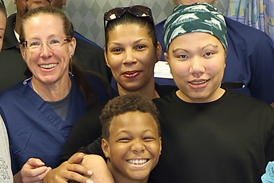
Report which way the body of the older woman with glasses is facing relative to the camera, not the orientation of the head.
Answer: toward the camera

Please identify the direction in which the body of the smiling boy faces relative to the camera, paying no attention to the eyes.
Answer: toward the camera

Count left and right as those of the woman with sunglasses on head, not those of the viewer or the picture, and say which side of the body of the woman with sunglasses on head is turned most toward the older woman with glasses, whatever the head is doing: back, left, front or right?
right

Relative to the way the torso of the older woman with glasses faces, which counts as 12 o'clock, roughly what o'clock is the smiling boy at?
The smiling boy is roughly at 11 o'clock from the older woman with glasses.

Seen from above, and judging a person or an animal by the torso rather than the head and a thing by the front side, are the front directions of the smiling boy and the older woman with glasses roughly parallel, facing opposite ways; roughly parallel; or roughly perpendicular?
roughly parallel

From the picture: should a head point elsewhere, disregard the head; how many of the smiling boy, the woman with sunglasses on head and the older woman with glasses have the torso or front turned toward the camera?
3

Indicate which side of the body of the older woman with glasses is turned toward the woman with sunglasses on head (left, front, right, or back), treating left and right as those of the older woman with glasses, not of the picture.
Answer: left

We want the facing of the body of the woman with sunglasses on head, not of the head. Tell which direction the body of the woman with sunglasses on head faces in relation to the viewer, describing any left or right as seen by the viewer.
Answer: facing the viewer

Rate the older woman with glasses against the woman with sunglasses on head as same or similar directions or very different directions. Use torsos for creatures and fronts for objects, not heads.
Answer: same or similar directions

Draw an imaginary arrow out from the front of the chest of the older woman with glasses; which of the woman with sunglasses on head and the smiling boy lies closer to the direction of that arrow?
the smiling boy

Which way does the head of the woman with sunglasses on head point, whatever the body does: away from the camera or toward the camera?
toward the camera
